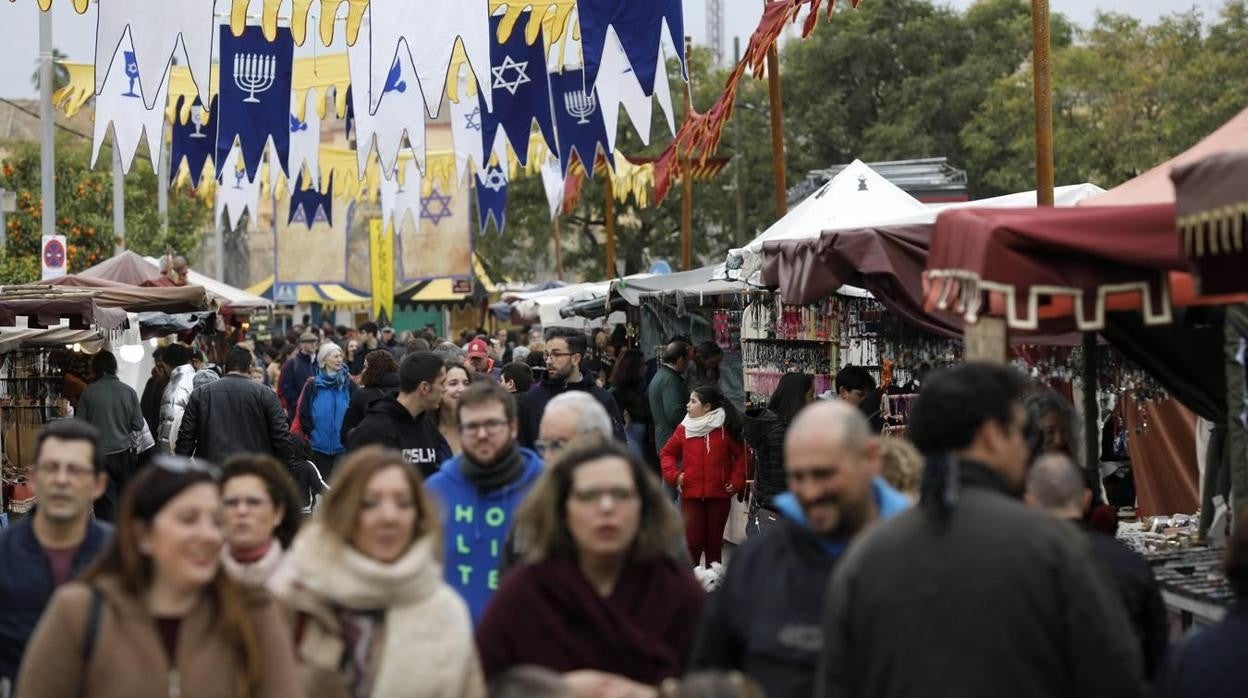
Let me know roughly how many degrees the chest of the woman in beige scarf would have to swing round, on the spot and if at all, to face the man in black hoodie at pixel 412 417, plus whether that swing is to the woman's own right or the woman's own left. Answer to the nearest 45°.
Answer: approximately 180°

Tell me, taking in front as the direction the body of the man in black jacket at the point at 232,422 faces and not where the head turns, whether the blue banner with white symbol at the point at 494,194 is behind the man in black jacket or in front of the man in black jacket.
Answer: in front

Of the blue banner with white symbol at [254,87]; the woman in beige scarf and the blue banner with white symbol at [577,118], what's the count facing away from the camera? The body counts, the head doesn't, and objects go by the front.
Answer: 0

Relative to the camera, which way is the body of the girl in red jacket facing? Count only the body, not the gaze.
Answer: toward the camera

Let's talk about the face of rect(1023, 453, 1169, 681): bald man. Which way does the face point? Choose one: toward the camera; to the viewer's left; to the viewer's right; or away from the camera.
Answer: away from the camera

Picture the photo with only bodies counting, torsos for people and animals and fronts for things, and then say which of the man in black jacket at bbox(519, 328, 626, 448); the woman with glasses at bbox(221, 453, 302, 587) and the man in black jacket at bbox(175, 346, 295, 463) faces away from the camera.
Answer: the man in black jacket at bbox(175, 346, 295, 463)

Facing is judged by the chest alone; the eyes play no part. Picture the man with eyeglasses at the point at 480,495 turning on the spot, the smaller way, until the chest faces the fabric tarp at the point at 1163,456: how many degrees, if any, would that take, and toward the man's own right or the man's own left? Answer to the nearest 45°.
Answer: approximately 135° to the man's own left

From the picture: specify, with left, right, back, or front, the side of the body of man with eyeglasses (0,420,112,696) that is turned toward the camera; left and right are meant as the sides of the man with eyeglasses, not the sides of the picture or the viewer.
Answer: front

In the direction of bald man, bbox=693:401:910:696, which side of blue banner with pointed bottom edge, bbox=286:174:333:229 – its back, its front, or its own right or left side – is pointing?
front

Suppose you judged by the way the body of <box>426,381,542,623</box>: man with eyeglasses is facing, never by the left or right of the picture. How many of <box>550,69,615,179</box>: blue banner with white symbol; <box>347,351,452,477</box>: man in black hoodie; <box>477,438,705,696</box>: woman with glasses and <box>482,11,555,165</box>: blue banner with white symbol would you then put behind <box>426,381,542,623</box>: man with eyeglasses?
3

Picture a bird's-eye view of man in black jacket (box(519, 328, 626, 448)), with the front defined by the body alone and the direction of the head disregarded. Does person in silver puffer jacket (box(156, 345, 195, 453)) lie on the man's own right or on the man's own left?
on the man's own right

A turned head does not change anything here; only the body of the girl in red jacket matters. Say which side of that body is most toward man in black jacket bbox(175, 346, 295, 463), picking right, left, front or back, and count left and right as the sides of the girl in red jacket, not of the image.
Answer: right

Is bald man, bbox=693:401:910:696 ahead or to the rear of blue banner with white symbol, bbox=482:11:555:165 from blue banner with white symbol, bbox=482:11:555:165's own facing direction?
ahead

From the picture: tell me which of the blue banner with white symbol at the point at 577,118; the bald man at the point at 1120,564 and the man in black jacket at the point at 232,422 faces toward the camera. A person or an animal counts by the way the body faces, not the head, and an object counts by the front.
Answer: the blue banner with white symbol

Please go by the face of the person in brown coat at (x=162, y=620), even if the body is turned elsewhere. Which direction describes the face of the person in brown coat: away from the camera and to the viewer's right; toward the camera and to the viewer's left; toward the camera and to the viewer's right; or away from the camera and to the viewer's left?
toward the camera and to the viewer's right

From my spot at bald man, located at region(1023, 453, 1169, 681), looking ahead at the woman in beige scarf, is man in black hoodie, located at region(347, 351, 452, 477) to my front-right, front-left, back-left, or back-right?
front-right

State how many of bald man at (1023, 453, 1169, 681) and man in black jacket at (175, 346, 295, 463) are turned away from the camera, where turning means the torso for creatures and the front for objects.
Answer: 2
